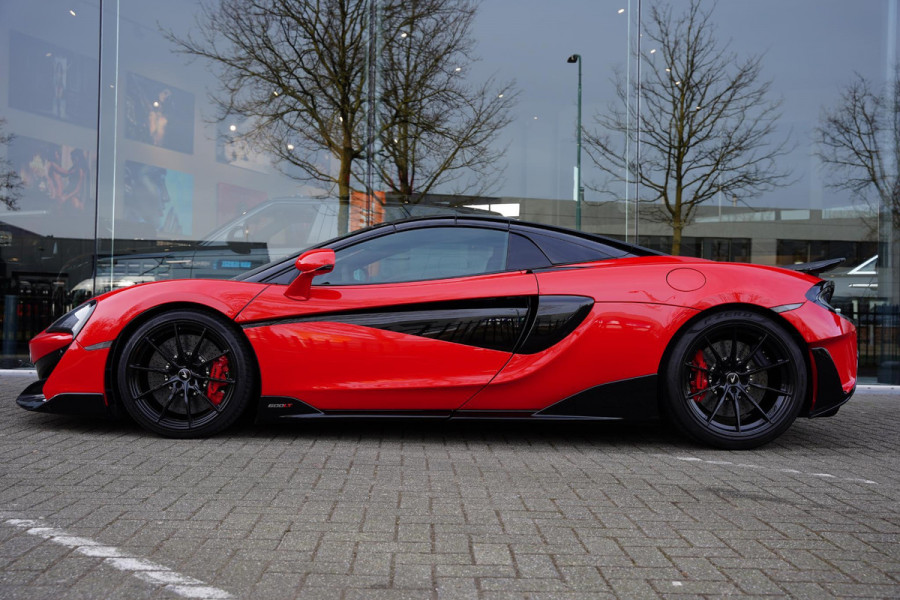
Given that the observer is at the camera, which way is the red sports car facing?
facing to the left of the viewer

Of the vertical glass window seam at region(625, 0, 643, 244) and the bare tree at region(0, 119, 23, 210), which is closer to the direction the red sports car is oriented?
the bare tree

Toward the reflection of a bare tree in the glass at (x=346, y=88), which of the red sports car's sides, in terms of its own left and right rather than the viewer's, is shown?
right

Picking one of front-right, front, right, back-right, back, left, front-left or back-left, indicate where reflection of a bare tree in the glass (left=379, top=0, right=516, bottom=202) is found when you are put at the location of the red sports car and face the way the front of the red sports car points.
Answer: right

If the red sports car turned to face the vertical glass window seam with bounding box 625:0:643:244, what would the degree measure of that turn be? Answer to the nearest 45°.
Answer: approximately 135° to its right

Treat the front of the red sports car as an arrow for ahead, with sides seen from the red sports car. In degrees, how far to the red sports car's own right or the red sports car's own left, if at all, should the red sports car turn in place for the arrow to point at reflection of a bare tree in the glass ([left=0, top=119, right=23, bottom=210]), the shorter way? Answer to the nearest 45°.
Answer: approximately 45° to the red sports car's own right
